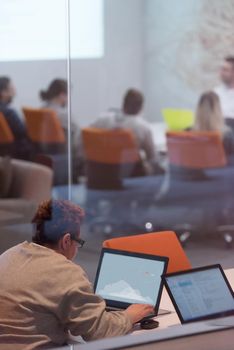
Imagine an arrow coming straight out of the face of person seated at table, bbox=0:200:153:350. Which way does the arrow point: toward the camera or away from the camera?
away from the camera

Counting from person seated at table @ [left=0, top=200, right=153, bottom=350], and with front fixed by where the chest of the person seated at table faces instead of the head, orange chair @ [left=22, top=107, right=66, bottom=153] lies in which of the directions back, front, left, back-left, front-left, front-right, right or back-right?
front-left

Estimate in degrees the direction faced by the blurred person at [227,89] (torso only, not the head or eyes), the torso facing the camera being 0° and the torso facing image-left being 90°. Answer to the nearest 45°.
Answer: approximately 45°

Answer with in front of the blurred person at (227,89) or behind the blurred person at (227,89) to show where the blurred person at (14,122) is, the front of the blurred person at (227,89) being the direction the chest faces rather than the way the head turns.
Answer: in front

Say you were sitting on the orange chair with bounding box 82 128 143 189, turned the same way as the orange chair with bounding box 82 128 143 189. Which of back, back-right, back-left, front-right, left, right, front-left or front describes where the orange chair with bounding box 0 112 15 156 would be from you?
front-left

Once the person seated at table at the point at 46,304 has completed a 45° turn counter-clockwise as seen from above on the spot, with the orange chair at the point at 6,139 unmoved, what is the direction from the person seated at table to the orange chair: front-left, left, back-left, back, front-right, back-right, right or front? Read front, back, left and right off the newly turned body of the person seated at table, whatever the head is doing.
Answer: front

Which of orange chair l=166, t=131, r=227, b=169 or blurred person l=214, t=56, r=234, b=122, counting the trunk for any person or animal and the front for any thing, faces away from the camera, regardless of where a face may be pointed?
the orange chair

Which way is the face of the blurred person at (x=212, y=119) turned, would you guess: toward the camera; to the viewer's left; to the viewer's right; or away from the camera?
away from the camera

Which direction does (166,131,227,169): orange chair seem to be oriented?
away from the camera

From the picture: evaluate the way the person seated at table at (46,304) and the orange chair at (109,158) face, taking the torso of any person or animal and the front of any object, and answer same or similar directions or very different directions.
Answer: same or similar directions

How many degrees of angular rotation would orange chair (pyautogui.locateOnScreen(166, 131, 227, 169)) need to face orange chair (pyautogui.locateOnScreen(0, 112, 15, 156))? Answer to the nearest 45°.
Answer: approximately 90° to its left

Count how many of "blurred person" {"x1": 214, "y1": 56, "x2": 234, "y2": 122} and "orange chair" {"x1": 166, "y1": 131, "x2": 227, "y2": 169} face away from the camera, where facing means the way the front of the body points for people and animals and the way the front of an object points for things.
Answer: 1

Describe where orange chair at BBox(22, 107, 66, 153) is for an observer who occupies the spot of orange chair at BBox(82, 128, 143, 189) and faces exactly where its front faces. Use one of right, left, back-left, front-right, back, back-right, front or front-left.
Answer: front-left

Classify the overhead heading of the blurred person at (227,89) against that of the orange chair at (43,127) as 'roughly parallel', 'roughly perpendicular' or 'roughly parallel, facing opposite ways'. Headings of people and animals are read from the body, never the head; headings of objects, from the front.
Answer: roughly parallel, facing opposite ways
